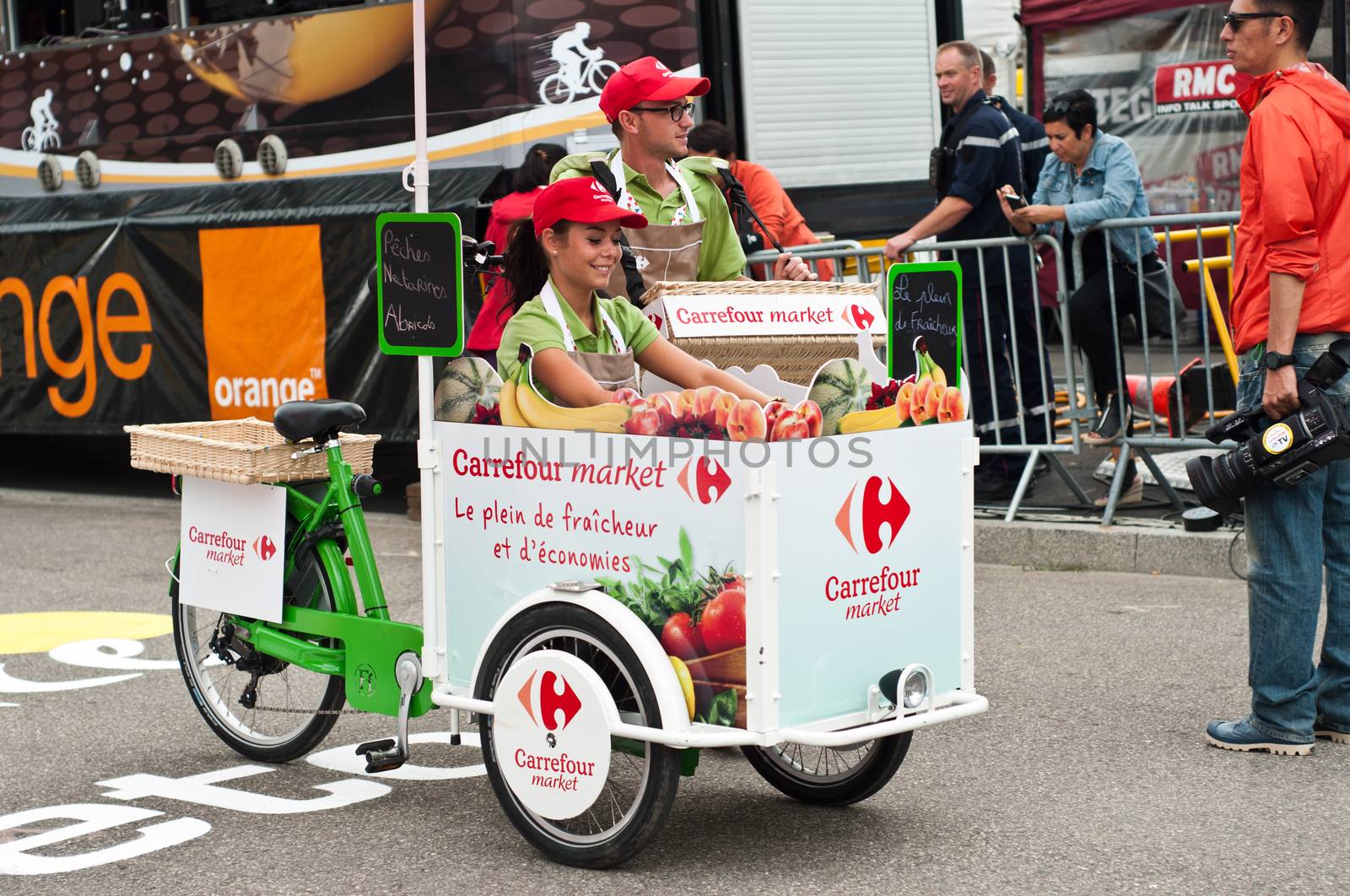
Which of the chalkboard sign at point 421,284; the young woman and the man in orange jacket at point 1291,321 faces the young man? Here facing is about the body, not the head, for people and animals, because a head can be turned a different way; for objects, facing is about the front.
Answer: the man in orange jacket

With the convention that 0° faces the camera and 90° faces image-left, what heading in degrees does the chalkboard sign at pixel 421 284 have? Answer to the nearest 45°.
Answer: approximately 0°

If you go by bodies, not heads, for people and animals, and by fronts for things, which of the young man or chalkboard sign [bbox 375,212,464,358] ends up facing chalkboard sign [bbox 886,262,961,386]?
the young man

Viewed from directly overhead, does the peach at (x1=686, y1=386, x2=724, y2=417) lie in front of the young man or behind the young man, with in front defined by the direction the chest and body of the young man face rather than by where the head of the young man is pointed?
in front

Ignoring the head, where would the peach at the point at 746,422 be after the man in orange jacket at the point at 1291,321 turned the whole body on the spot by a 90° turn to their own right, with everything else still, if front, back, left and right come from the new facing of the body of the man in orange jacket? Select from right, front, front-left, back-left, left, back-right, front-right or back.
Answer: back-left

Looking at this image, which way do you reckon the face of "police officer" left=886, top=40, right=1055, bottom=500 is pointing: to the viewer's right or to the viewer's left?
to the viewer's left

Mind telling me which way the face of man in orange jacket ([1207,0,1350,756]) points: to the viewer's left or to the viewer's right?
to the viewer's left

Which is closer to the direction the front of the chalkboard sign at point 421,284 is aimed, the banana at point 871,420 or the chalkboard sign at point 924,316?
the banana

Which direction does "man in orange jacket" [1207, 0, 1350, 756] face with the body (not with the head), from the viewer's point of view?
to the viewer's left

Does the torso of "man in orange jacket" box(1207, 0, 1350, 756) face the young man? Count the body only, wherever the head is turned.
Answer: yes

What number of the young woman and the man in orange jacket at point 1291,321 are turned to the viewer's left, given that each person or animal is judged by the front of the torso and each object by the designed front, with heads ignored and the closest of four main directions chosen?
1

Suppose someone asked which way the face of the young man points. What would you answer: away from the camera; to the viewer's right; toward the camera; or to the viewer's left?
to the viewer's right
